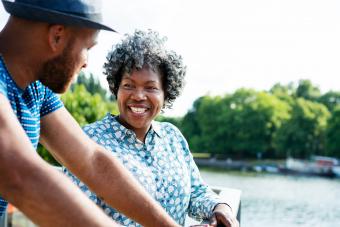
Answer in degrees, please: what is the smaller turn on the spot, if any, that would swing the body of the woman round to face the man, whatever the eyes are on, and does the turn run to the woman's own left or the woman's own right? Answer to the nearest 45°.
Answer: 0° — they already face them

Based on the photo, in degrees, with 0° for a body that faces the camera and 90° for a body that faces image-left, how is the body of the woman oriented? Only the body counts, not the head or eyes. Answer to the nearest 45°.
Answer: approximately 0°
